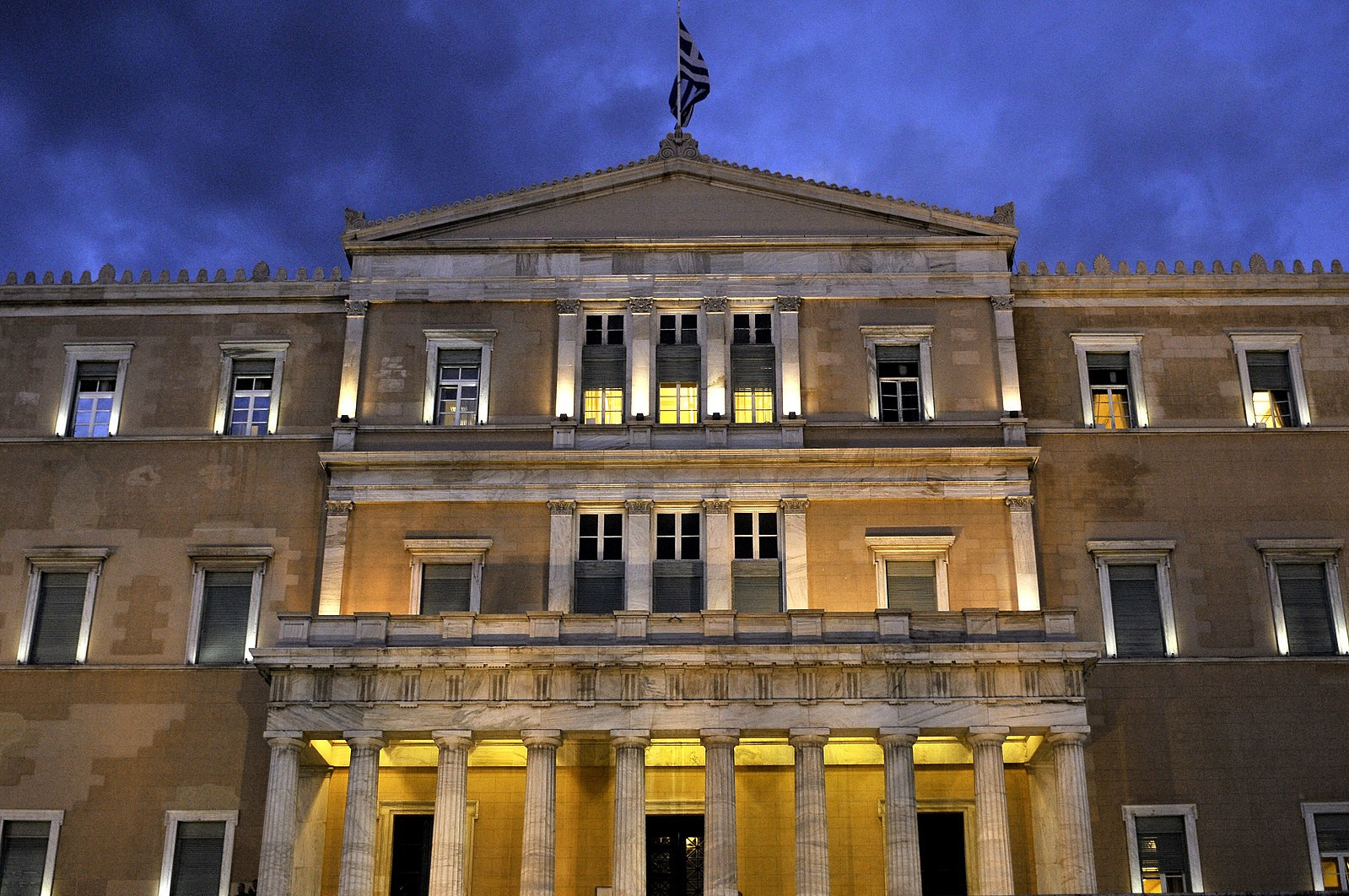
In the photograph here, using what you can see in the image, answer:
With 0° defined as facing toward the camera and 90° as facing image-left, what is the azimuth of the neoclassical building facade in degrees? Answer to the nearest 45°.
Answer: approximately 0°
